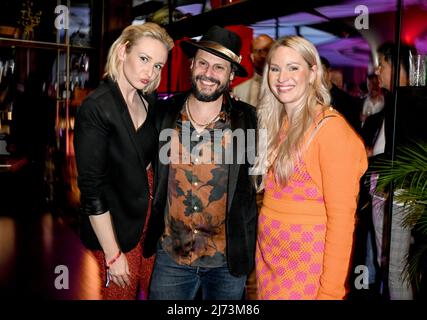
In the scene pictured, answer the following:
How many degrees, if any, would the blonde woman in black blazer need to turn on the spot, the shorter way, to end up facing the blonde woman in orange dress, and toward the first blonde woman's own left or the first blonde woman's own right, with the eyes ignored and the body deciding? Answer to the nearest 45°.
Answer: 0° — they already face them

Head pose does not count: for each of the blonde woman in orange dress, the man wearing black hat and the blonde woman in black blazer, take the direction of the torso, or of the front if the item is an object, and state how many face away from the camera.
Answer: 0

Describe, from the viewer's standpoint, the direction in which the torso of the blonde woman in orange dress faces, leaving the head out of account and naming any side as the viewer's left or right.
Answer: facing the viewer and to the left of the viewer

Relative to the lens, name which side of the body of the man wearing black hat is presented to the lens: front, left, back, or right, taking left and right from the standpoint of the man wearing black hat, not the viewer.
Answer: front

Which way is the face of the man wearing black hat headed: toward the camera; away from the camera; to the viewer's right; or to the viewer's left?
toward the camera

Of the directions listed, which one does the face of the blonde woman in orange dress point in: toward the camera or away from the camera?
toward the camera

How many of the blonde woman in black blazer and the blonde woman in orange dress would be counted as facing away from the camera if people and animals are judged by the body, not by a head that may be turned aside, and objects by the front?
0

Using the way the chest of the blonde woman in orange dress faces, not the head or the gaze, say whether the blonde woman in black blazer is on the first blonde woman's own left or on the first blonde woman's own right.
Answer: on the first blonde woman's own right

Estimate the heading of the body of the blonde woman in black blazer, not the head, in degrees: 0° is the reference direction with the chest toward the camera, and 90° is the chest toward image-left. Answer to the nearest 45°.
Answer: approximately 315°

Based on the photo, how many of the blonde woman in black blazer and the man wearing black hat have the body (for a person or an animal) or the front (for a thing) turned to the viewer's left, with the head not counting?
0
